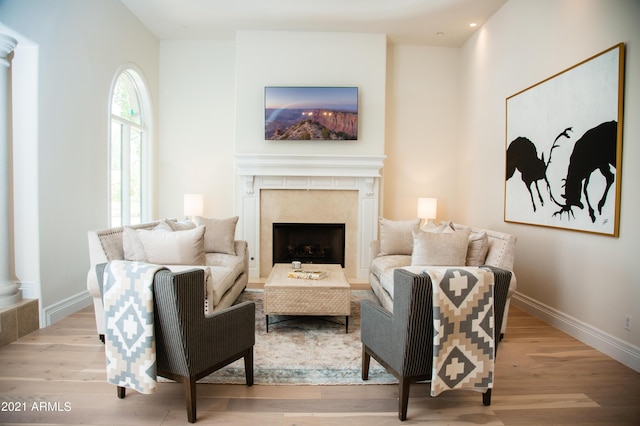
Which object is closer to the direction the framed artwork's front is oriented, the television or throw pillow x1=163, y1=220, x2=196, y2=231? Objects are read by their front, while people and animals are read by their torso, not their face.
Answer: the throw pillow

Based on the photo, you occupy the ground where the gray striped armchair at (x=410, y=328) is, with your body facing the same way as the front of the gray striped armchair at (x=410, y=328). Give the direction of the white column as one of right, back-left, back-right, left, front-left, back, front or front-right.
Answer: front-left

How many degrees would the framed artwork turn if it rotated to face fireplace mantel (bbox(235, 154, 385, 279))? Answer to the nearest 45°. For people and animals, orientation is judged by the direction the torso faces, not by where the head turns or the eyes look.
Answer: approximately 45° to its right

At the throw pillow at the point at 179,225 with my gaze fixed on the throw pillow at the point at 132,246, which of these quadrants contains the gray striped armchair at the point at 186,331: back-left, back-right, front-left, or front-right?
front-left

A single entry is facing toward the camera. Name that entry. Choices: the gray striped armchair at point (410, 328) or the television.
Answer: the television

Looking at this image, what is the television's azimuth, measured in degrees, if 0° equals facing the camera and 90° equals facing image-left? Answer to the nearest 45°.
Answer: approximately 0°

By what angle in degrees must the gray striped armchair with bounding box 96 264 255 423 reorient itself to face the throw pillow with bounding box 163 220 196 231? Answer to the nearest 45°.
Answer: approximately 45° to its left

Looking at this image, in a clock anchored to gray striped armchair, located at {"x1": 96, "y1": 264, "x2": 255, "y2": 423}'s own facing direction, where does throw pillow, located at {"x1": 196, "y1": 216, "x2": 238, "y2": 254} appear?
The throw pillow is roughly at 11 o'clock from the gray striped armchair.

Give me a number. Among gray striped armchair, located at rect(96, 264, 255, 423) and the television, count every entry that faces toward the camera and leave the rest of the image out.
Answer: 1

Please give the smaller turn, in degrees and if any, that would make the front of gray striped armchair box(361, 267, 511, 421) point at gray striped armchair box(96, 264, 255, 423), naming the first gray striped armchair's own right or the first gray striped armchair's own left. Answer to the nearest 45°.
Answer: approximately 45° to the first gray striped armchair's own left

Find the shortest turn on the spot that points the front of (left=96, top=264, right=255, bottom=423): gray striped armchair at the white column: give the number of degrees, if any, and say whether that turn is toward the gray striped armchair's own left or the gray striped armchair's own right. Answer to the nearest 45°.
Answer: approximately 90° to the gray striped armchair's own left

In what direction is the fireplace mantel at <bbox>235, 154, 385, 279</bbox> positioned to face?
toward the camera

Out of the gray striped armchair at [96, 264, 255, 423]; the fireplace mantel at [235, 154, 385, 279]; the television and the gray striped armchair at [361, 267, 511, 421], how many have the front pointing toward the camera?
2

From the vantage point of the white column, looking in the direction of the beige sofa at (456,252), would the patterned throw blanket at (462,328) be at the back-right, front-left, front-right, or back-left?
front-right

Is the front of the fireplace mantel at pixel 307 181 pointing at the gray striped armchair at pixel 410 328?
yes

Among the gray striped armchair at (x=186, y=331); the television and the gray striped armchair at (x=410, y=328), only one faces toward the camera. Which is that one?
the television

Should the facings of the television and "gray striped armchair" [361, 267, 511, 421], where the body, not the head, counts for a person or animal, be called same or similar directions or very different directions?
very different directions

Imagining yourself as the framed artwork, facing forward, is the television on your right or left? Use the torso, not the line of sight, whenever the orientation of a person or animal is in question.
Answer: on your right
